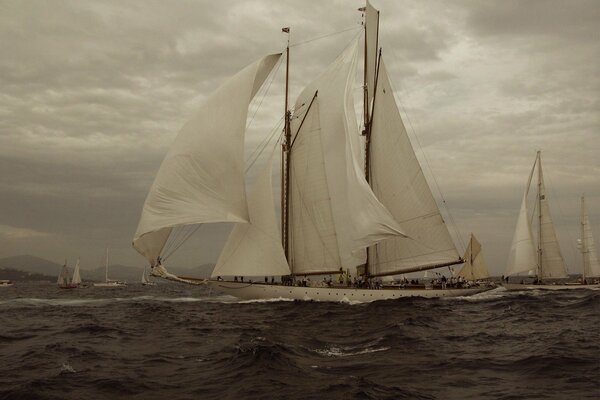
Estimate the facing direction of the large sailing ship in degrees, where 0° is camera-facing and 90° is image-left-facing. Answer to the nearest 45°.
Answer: approximately 90°
